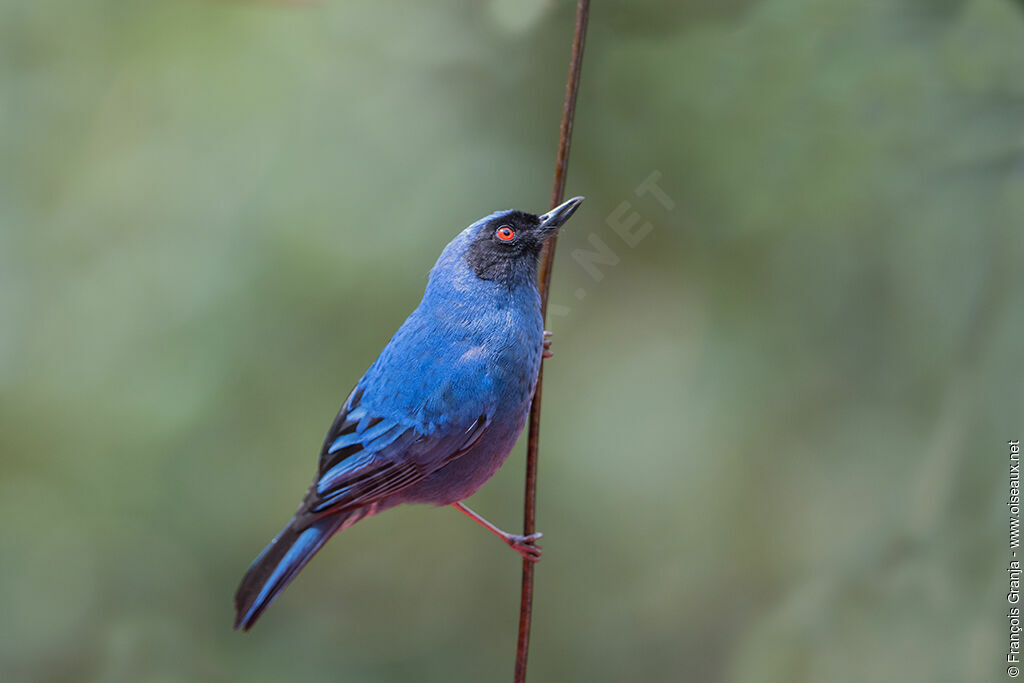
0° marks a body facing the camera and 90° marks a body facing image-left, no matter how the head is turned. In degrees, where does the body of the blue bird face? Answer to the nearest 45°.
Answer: approximately 270°
